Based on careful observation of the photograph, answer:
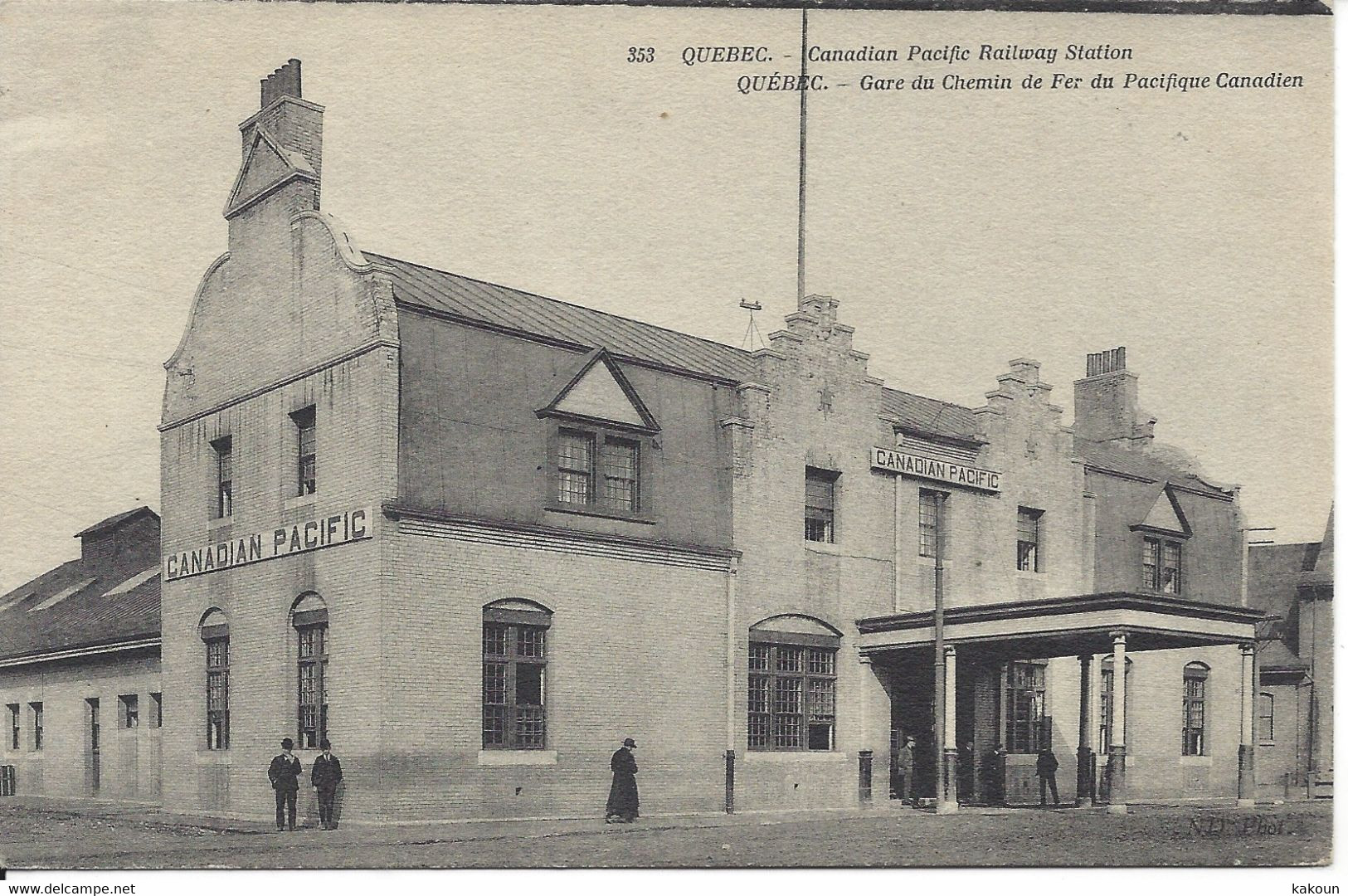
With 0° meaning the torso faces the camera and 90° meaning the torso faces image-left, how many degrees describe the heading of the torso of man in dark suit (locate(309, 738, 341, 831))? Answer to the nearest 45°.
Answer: approximately 0°

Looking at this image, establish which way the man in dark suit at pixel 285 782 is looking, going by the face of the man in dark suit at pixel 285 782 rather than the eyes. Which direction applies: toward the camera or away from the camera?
toward the camera
